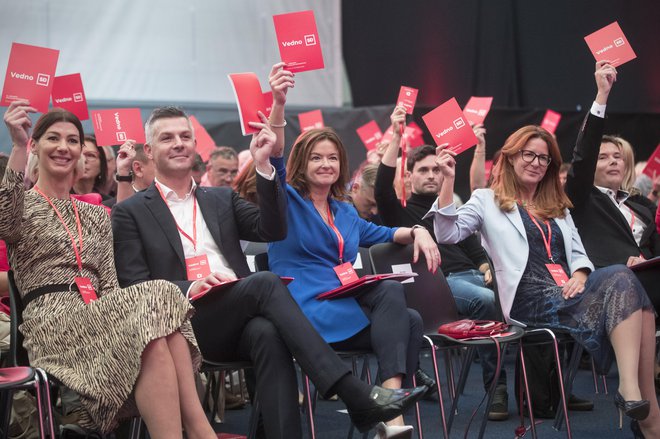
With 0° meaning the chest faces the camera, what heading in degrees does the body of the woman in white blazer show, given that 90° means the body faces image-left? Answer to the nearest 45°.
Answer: approximately 315°

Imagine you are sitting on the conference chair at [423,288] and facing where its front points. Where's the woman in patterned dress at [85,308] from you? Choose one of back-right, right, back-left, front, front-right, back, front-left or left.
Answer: right

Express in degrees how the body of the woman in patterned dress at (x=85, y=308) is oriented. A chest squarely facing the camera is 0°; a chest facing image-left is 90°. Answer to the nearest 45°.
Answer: approximately 315°

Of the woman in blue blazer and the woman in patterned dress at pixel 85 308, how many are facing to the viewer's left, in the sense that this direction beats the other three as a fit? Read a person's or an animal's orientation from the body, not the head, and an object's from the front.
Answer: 0

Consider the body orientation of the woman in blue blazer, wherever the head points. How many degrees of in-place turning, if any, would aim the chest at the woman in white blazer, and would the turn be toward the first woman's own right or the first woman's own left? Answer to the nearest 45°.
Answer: approximately 45° to the first woman's own left

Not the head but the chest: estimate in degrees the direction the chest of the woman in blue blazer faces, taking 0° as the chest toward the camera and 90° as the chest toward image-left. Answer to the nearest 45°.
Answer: approximately 315°

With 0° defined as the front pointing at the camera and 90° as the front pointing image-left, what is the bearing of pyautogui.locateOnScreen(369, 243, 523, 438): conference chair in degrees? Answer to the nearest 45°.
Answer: approximately 315°

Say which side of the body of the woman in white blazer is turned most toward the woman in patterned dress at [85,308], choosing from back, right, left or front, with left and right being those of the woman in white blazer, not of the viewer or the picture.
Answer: right

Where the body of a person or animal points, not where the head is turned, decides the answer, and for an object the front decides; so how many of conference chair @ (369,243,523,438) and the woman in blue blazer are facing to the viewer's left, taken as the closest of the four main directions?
0

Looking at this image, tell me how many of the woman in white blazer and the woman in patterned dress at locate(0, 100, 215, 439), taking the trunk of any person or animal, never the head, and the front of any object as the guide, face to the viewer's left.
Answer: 0

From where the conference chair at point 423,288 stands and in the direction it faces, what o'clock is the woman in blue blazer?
The woman in blue blazer is roughly at 3 o'clock from the conference chair.

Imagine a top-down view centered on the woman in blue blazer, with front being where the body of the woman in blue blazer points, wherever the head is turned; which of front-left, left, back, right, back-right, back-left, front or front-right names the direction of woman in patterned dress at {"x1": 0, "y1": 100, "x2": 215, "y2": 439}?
right

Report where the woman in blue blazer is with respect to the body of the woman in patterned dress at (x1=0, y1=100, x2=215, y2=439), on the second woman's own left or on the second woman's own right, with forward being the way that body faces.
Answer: on the second woman's own left
